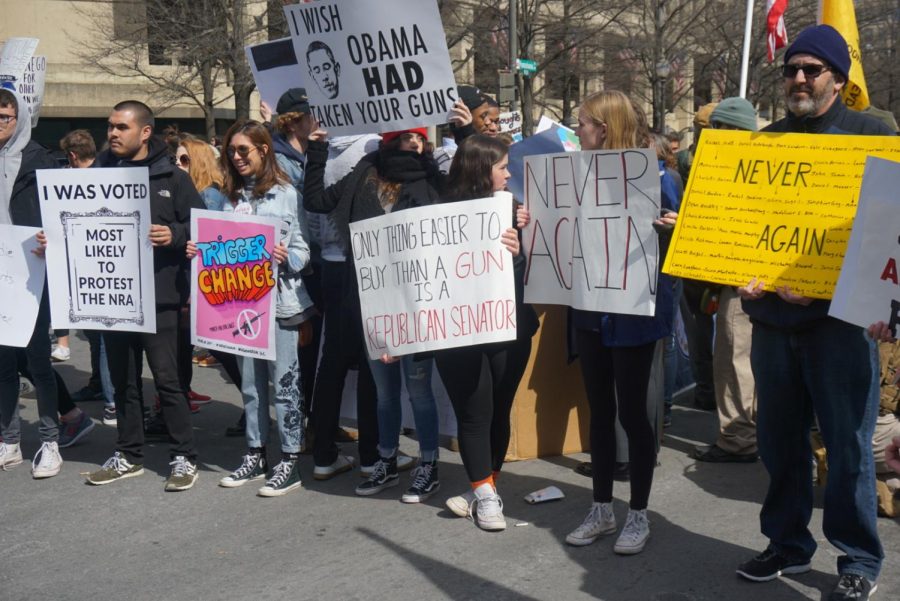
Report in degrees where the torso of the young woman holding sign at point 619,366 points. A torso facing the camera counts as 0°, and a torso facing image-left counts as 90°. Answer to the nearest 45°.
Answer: approximately 45°

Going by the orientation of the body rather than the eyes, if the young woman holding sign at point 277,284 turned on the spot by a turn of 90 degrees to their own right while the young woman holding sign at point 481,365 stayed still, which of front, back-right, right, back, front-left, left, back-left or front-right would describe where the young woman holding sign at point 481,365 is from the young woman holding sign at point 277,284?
back

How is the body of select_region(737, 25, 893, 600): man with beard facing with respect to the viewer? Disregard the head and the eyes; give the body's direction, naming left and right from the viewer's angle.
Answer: facing the viewer and to the left of the viewer

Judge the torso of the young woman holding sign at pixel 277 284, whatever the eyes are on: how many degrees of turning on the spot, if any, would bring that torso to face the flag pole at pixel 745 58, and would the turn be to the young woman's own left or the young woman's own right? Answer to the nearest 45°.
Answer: approximately 180°

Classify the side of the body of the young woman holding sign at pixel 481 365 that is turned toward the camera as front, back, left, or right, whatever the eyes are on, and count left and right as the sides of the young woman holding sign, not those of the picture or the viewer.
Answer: front

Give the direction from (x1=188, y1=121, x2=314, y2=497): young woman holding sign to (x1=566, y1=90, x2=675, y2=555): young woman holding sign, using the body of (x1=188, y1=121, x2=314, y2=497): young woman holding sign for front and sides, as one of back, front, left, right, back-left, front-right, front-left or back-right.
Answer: left

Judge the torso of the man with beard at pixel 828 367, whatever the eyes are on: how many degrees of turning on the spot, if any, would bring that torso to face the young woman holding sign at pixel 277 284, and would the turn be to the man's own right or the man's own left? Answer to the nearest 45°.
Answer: approximately 45° to the man's own right

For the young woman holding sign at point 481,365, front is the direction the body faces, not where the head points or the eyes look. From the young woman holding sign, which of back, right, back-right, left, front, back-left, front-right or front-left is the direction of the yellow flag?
back-left

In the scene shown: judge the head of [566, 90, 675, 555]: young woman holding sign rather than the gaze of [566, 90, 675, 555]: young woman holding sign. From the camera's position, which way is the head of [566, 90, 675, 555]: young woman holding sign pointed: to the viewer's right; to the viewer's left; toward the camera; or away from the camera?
to the viewer's left

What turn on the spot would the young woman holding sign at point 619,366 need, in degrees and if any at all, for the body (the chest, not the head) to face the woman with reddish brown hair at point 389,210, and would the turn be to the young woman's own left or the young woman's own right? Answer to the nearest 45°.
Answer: approximately 90° to the young woman's own right

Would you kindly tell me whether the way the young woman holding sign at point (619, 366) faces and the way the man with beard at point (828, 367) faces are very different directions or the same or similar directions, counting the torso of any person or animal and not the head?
same or similar directions

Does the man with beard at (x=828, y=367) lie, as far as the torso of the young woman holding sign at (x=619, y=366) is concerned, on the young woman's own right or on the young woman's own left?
on the young woman's own left

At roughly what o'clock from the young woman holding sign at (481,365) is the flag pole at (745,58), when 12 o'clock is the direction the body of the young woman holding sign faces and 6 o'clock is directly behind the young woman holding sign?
The flag pole is roughly at 7 o'clock from the young woman holding sign.

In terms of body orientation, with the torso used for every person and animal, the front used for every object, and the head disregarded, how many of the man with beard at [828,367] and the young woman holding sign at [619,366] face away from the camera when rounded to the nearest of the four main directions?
0
